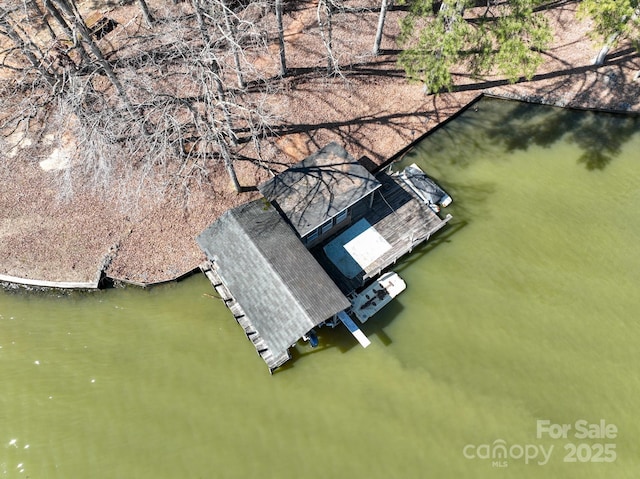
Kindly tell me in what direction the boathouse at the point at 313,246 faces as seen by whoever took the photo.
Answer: facing the viewer and to the right of the viewer

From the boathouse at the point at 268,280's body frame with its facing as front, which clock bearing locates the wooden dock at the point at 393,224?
The wooden dock is roughly at 10 o'clock from the boathouse.
